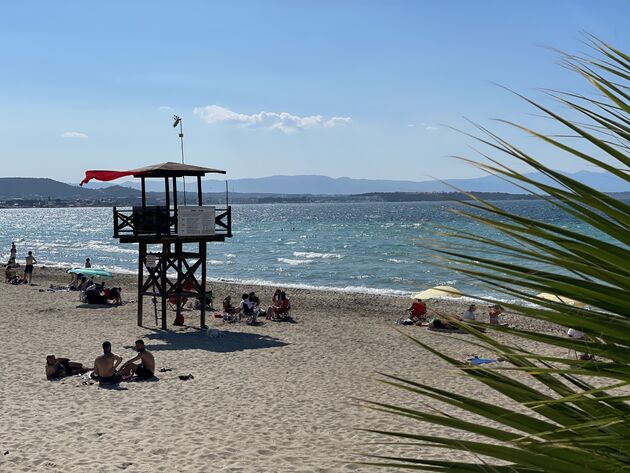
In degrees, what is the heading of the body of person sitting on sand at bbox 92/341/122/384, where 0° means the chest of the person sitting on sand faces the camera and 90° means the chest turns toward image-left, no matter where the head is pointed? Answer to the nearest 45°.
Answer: approximately 180°

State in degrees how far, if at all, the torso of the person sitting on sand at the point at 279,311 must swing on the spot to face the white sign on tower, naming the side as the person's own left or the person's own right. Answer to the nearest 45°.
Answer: approximately 45° to the person's own left

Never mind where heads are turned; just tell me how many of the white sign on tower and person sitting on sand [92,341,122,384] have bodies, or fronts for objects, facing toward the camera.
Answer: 1

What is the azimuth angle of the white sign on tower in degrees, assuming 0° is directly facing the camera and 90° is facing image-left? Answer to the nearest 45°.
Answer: approximately 0°

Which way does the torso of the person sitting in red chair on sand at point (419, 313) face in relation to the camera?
away from the camera
